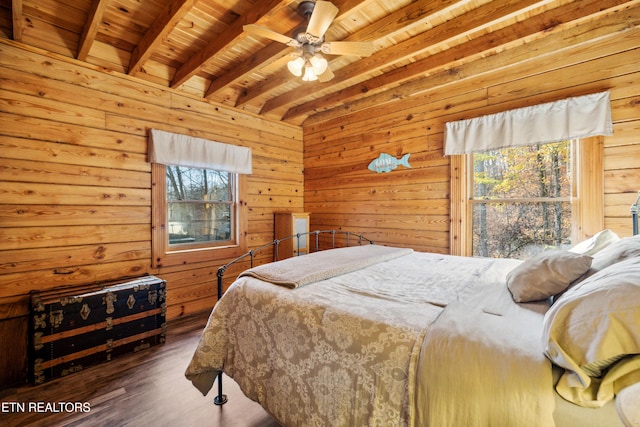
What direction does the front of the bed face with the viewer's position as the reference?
facing away from the viewer and to the left of the viewer

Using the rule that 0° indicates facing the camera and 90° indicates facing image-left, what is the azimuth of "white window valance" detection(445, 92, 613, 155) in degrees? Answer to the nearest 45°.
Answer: approximately 45°

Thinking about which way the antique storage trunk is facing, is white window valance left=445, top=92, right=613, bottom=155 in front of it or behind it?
in front

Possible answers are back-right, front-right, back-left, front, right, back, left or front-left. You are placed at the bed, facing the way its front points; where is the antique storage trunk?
front-left

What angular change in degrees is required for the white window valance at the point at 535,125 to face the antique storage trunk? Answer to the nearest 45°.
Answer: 0° — it already faces it

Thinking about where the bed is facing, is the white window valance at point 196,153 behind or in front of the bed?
in front
